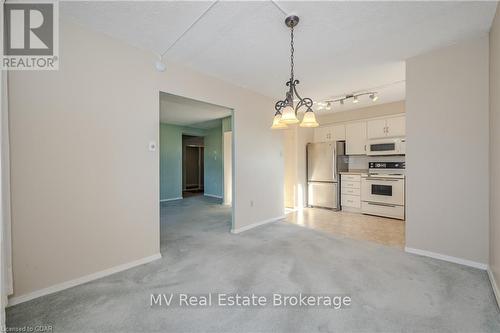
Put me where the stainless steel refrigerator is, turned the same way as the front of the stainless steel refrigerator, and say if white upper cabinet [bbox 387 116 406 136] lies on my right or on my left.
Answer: on my left

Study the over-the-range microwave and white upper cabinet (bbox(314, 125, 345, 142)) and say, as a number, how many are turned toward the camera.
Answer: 2

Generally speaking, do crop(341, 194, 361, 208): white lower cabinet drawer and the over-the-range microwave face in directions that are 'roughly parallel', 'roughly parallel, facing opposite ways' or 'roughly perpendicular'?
roughly parallel

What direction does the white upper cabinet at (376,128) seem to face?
toward the camera

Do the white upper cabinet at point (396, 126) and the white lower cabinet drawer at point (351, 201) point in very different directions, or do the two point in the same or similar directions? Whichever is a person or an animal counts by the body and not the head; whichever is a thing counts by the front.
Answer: same or similar directions

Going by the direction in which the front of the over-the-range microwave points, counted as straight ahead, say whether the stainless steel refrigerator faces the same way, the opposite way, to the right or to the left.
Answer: the same way

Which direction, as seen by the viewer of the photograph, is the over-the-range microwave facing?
facing the viewer

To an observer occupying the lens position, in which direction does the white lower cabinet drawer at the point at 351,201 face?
facing the viewer

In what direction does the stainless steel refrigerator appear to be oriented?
toward the camera

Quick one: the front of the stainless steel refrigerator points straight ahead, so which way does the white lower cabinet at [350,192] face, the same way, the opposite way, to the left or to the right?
the same way

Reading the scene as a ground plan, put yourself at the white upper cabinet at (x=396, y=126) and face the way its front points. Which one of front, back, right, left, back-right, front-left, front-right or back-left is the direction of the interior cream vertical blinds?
right
